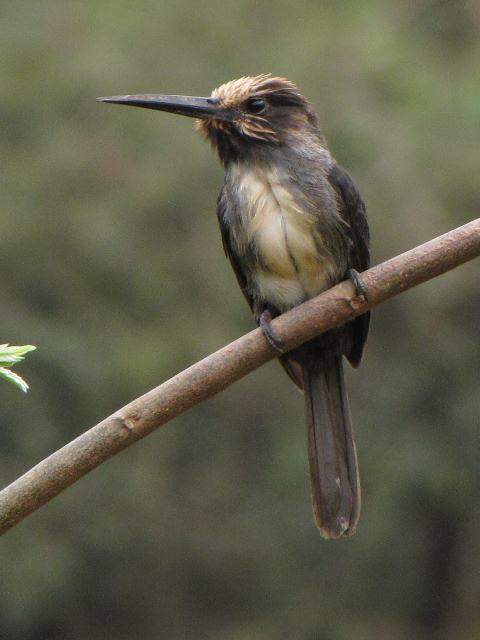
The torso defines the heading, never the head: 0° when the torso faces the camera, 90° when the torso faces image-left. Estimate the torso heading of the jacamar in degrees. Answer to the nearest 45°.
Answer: approximately 45°
